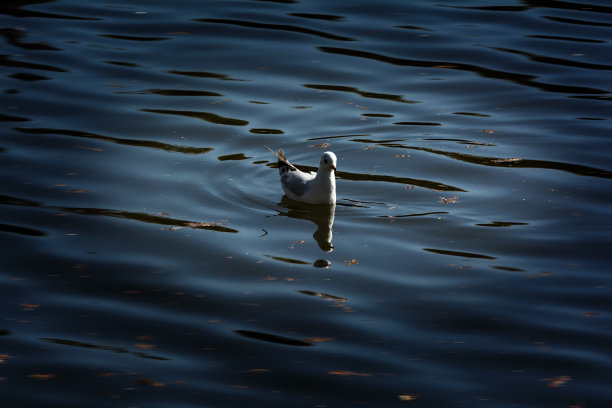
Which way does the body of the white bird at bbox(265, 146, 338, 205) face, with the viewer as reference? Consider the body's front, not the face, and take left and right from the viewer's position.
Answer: facing the viewer and to the right of the viewer
